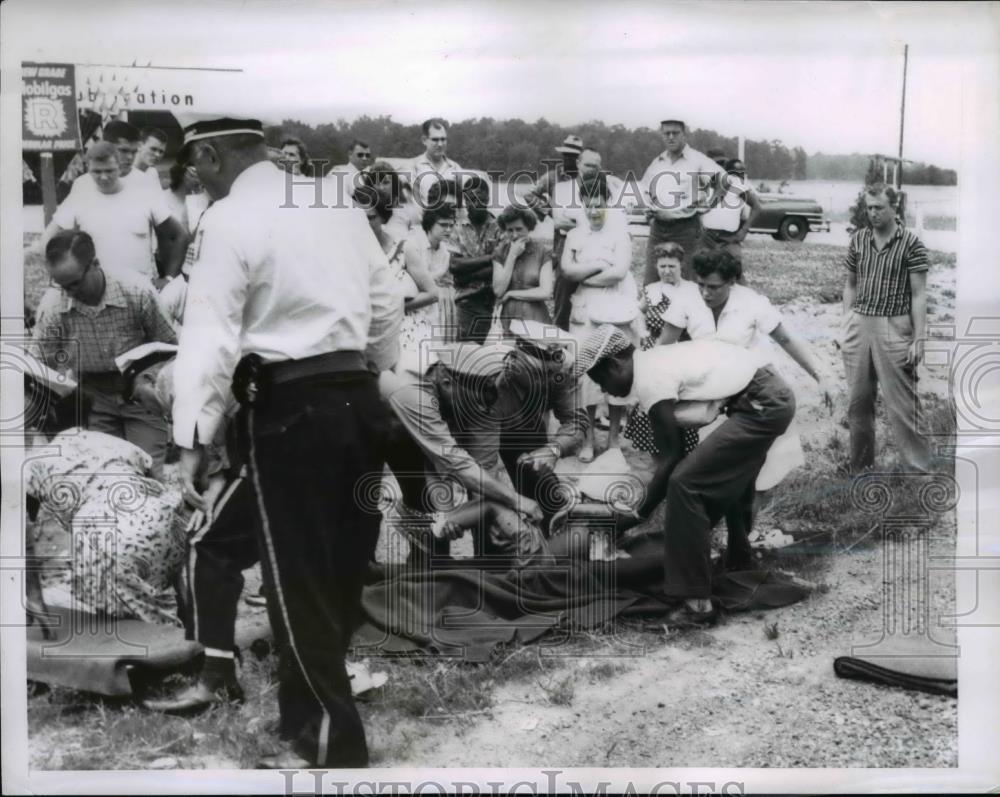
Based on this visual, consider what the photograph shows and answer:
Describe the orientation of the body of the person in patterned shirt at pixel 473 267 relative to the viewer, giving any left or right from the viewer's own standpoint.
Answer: facing the viewer

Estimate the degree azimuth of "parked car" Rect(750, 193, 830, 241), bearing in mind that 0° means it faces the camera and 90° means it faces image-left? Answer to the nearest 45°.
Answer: approximately 270°

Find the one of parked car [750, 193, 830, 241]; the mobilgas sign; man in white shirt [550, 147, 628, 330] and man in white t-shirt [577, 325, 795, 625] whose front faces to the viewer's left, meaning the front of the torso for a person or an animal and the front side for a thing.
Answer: man in white t-shirt [577, 325, 795, 625]

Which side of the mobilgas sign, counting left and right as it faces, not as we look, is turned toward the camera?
front

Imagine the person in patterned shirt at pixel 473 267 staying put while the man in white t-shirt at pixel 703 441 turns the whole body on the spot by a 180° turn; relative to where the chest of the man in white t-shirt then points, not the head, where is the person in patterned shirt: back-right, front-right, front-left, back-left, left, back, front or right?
back

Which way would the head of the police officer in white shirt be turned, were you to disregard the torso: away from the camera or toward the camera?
away from the camera

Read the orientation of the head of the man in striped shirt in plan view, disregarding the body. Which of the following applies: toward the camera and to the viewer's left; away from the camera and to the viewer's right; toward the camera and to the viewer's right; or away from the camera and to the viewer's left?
toward the camera and to the viewer's left

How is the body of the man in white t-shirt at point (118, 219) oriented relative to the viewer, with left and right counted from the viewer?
facing the viewer
